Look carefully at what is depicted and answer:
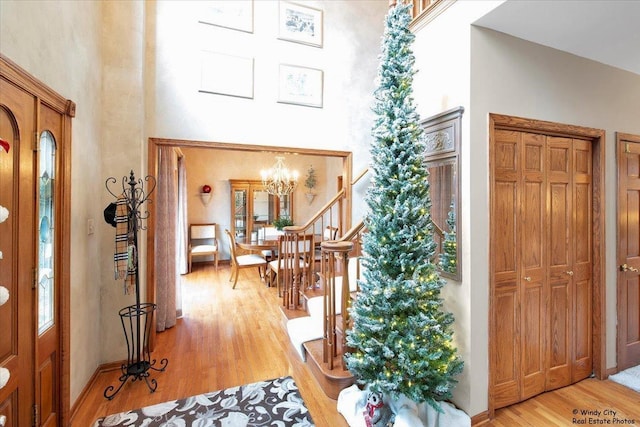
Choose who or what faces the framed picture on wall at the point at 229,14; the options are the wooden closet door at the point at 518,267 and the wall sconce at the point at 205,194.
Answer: the wall sconce

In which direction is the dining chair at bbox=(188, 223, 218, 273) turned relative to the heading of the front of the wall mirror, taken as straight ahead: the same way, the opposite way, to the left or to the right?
to the left

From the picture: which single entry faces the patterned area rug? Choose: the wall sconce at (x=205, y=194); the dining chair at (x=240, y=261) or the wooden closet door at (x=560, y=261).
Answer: the wall sconce

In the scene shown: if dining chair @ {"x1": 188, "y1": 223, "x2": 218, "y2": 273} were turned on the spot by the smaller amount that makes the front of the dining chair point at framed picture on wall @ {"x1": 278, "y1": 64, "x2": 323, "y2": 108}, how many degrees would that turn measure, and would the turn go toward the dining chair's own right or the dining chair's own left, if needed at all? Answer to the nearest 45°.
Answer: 0° — it already faces it

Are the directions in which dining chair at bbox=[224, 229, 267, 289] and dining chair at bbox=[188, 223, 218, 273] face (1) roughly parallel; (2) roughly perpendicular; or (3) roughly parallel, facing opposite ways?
roughly perpendicular

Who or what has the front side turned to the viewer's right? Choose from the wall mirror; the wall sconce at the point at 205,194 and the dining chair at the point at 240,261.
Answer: the dining chair

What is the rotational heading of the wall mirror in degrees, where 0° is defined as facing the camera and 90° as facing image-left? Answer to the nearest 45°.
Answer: approximately 45°

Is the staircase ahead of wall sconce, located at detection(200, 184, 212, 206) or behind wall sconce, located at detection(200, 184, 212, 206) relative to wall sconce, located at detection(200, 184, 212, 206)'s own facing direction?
ahead

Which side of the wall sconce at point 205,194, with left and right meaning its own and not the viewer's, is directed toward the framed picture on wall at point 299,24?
front

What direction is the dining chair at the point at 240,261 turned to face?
to the viewer's right

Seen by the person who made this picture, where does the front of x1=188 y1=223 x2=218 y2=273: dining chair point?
facing the viewer

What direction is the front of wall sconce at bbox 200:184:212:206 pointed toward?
toward the camera

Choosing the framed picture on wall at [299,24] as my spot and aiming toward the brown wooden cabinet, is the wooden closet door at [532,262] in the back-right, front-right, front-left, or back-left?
back-right

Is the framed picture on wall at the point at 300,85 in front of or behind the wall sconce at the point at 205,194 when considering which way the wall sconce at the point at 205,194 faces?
in front

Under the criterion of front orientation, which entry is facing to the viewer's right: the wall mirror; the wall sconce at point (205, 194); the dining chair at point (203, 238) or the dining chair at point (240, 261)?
the dining chair at point (240, 261)
